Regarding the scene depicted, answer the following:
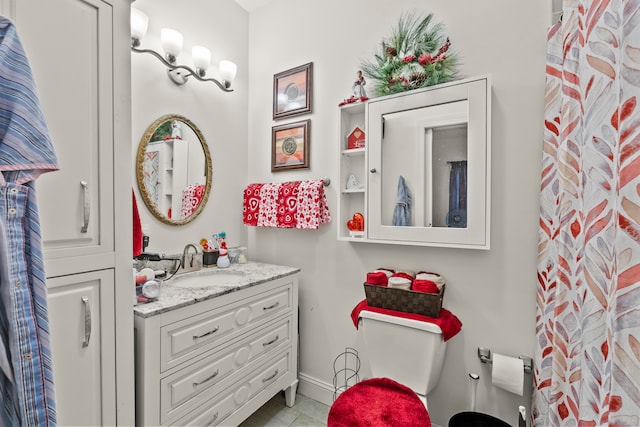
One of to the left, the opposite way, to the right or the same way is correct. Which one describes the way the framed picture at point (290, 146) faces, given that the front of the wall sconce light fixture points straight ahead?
to the right

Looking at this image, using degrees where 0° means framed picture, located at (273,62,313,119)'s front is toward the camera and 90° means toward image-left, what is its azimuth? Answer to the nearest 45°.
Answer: approximately 45°

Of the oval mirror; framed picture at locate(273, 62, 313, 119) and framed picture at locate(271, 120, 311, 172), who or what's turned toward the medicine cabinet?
the oval mirror

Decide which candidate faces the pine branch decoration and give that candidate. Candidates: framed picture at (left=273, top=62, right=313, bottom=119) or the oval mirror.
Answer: the oval mirror

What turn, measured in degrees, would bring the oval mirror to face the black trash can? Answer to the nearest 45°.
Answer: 0° — it already faces it

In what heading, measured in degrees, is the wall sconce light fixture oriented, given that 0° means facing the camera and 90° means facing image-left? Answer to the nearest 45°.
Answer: approximately 315°

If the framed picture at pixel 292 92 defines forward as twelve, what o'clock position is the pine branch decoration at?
The pine branch decoration is roughly at 9 o'clock from the framed picture.

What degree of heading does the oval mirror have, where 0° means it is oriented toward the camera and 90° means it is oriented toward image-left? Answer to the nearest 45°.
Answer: approximately 315°

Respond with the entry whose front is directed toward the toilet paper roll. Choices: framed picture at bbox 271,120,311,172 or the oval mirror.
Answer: the oval mirror
